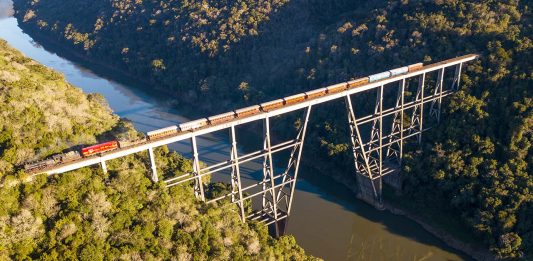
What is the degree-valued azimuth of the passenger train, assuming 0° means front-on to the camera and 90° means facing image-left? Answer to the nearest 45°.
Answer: approximately 45°
